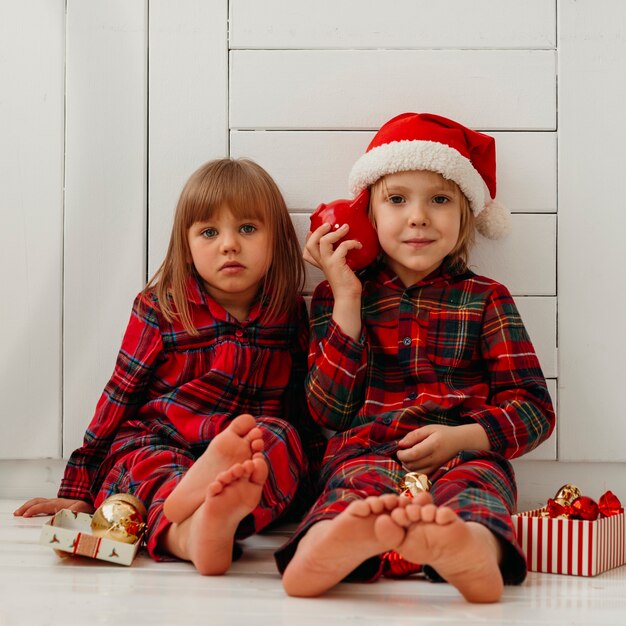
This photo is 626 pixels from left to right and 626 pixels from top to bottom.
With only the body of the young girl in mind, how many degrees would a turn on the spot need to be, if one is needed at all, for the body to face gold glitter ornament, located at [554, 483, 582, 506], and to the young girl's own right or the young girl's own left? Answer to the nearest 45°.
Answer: approximately 45° to the young girl's own left

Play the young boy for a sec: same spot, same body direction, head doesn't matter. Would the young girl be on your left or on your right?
on your right

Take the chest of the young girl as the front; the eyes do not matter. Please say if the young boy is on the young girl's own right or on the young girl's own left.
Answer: on the young girl's own left

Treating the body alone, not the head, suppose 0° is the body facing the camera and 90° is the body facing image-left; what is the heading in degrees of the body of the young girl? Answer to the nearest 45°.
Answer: approximately 0°

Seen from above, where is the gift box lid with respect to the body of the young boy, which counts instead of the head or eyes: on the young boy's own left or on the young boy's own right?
on the young boy's own right

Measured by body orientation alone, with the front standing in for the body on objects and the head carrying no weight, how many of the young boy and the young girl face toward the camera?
2
